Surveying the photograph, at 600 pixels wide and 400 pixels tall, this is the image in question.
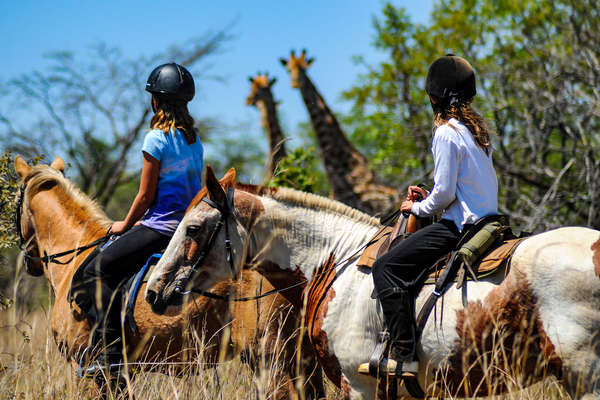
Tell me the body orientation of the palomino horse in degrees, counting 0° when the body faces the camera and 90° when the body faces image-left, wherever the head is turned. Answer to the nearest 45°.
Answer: approximately 90°

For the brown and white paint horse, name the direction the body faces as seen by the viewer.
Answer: to the viewer's left

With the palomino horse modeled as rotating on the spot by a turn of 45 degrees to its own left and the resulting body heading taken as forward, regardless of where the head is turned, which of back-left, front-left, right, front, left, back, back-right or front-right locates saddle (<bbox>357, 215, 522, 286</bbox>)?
left

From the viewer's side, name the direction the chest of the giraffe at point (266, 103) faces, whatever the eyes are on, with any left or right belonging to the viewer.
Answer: facing the viewer and to the left of the viewer

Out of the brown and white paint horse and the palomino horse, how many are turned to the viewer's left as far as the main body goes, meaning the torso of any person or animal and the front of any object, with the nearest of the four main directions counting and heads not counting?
2

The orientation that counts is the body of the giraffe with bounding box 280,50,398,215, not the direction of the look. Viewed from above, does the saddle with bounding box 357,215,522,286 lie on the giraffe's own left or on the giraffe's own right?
on the giraffe's own left

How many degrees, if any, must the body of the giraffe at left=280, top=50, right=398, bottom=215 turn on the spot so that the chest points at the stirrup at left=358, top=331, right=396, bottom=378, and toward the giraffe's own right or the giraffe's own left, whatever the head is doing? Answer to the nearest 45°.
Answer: approximately 45° to the giraffe's own left

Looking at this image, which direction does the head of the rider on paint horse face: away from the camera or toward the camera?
away from the camera

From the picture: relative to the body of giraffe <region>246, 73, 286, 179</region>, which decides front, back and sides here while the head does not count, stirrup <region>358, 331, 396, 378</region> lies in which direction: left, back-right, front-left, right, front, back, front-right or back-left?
front-left

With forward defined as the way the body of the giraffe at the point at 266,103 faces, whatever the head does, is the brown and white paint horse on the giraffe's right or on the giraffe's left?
on the giraffe's left

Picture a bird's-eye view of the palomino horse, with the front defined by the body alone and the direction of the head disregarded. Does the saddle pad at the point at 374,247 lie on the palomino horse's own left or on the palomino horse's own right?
on the palomino horse's own left

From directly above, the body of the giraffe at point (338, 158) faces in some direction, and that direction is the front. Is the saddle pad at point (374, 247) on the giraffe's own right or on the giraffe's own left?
on the giraffe's own left

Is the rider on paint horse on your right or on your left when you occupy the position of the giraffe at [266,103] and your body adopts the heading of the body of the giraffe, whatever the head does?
on your left
